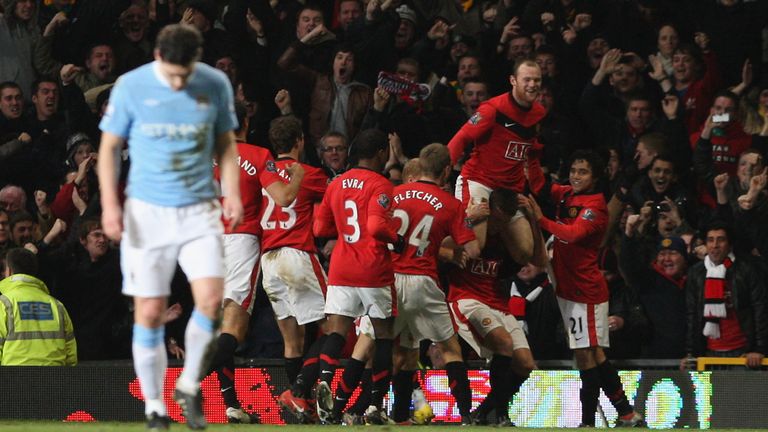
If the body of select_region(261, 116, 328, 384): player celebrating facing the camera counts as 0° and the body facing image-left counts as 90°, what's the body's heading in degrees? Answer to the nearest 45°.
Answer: approximately 225°

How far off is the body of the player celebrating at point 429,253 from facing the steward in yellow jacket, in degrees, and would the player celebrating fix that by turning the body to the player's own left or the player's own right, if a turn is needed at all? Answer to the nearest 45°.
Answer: approximately 135° to the player's own left

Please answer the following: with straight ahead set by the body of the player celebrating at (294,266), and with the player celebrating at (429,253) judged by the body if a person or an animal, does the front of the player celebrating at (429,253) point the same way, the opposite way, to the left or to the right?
the same way

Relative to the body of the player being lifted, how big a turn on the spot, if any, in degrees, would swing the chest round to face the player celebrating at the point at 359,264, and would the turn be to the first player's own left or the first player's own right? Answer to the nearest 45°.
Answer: approximately 90° to the first player's own right

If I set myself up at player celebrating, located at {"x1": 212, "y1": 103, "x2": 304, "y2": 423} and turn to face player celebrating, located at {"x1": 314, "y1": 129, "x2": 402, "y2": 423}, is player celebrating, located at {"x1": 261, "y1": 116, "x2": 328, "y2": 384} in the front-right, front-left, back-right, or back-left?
front-left

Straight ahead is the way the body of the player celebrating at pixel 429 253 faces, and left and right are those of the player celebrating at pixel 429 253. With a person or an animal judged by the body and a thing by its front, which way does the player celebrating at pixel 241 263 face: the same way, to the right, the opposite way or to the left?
the same way

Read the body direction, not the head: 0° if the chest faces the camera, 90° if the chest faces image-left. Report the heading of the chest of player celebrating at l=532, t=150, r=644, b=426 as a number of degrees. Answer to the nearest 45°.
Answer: approximately 45°

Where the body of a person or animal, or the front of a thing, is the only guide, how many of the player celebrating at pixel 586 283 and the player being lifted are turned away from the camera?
0

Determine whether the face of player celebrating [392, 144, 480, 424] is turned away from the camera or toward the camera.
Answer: away from the camera

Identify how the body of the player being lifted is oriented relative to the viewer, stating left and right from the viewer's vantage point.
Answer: facing the viewer and to the right of the viewer

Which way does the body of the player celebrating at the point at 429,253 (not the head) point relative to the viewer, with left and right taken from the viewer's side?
facing away from the viewer and to the right of the viewer

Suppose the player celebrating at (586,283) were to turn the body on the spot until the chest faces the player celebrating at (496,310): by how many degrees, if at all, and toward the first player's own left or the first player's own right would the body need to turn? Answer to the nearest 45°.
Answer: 0° — they already face them

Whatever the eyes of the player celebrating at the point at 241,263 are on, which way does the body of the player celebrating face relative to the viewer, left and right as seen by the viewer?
facing away from the viewer and to the right of the viewer

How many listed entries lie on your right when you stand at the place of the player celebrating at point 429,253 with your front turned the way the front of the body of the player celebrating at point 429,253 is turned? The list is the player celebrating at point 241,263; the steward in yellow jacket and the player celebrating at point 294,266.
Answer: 0
